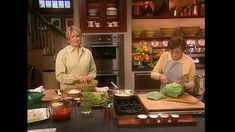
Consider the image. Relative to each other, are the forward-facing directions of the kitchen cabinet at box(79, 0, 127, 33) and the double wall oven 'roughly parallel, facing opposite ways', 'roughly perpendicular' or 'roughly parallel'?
roughly parallel

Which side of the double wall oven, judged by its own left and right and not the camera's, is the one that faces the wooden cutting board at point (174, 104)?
front

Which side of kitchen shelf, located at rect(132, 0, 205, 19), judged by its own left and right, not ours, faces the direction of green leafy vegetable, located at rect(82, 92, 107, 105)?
front

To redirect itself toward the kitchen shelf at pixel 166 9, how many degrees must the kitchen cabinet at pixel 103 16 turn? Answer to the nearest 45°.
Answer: approximately 90° to its left

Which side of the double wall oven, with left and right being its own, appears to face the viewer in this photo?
front

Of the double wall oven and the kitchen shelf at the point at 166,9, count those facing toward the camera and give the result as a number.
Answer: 2

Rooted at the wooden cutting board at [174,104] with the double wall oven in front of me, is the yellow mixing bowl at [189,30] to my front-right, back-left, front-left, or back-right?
front-right

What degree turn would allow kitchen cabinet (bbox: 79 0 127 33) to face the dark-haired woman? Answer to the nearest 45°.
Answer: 0° — it already faces them

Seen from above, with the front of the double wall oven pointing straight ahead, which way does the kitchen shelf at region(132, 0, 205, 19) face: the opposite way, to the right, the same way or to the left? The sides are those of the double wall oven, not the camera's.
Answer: the same way

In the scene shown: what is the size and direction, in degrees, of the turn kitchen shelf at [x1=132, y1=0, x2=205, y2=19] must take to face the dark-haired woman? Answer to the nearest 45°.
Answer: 0° — it already faces them

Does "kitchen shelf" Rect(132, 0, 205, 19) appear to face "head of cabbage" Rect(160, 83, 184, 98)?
yes

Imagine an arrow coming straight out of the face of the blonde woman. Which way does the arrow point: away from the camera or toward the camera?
toward the camera

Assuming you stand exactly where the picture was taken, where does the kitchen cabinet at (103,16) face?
facing the viewer

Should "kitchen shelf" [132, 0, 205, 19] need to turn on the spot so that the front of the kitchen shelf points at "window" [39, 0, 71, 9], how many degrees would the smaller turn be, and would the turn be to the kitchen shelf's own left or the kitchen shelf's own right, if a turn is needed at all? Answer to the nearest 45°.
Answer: approximately 90° to the kitchen shelf's own right

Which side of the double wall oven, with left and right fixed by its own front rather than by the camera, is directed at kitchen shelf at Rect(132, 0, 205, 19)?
left

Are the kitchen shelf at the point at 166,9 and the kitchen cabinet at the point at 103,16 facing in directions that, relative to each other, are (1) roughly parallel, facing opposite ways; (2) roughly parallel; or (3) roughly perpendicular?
roughly parallel
